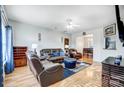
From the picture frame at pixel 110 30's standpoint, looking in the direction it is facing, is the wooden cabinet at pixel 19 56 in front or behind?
in front

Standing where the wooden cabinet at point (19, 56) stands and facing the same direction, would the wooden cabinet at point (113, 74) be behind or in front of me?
in front

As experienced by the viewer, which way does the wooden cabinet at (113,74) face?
facing the viewer and to the left of the viewer

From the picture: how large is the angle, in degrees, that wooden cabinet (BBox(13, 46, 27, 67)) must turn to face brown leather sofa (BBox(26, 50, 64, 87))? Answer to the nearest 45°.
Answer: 0° — it already faces it

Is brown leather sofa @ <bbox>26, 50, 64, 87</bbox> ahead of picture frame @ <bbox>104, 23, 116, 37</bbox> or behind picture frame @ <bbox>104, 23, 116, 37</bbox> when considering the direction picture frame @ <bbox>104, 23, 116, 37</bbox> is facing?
ahead

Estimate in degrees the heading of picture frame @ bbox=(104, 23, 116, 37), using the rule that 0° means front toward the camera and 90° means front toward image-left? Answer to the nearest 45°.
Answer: approximately 45°

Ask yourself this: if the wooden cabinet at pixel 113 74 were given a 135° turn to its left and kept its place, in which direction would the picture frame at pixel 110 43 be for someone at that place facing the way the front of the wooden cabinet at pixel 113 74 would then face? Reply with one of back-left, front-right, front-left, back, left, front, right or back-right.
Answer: left

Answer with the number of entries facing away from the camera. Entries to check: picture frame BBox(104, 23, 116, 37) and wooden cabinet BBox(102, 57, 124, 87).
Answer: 0
